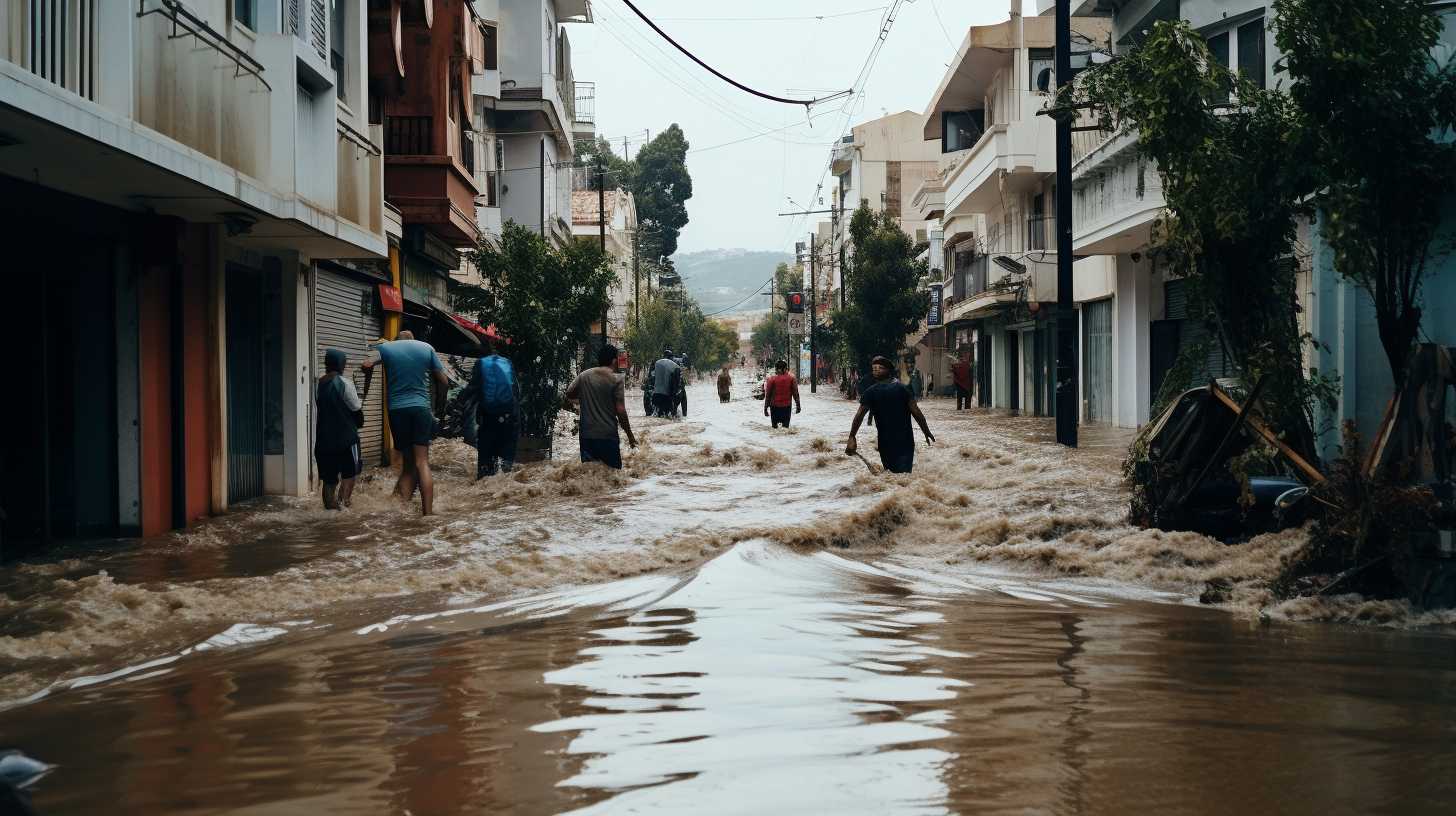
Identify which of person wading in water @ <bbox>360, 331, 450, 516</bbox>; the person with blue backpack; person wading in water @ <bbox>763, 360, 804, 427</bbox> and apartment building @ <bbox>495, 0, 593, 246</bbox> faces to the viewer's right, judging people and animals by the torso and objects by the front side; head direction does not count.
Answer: the apartment building

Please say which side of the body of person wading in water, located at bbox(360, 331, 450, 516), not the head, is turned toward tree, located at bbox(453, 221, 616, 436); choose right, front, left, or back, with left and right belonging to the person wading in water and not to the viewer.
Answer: front

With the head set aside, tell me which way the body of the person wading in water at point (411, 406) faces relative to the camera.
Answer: away from the camera

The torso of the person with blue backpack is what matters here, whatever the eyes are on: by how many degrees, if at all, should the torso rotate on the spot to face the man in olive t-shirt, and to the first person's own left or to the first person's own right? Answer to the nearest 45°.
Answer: approximately 135° to the first person's own right

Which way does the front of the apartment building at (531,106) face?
to the viewer's right

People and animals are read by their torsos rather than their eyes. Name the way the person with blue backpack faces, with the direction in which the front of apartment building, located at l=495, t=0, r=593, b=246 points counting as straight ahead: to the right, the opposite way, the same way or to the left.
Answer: to the left

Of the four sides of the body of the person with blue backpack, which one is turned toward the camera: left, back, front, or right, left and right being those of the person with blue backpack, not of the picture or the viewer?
back

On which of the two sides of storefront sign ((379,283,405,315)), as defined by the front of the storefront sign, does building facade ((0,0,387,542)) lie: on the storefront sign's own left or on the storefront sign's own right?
on the storefront sign's own right

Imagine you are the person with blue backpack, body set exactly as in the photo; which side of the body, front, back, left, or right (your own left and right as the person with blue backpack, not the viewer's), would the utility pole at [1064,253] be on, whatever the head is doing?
right

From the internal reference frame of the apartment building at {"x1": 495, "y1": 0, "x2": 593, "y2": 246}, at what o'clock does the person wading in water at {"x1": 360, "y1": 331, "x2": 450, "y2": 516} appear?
The person wading in water is roughly at 3 o'clock from the apartment building.

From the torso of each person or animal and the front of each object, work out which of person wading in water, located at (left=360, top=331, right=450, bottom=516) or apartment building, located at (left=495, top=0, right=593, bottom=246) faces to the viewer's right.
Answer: the apartment building
